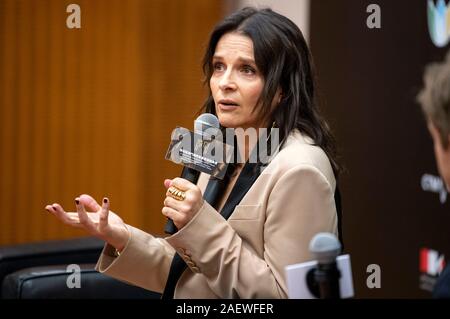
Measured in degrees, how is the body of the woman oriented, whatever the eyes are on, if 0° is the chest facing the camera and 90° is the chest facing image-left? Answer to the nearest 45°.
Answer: approximately 45°

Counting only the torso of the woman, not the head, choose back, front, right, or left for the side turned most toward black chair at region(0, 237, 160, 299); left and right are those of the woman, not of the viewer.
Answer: right
